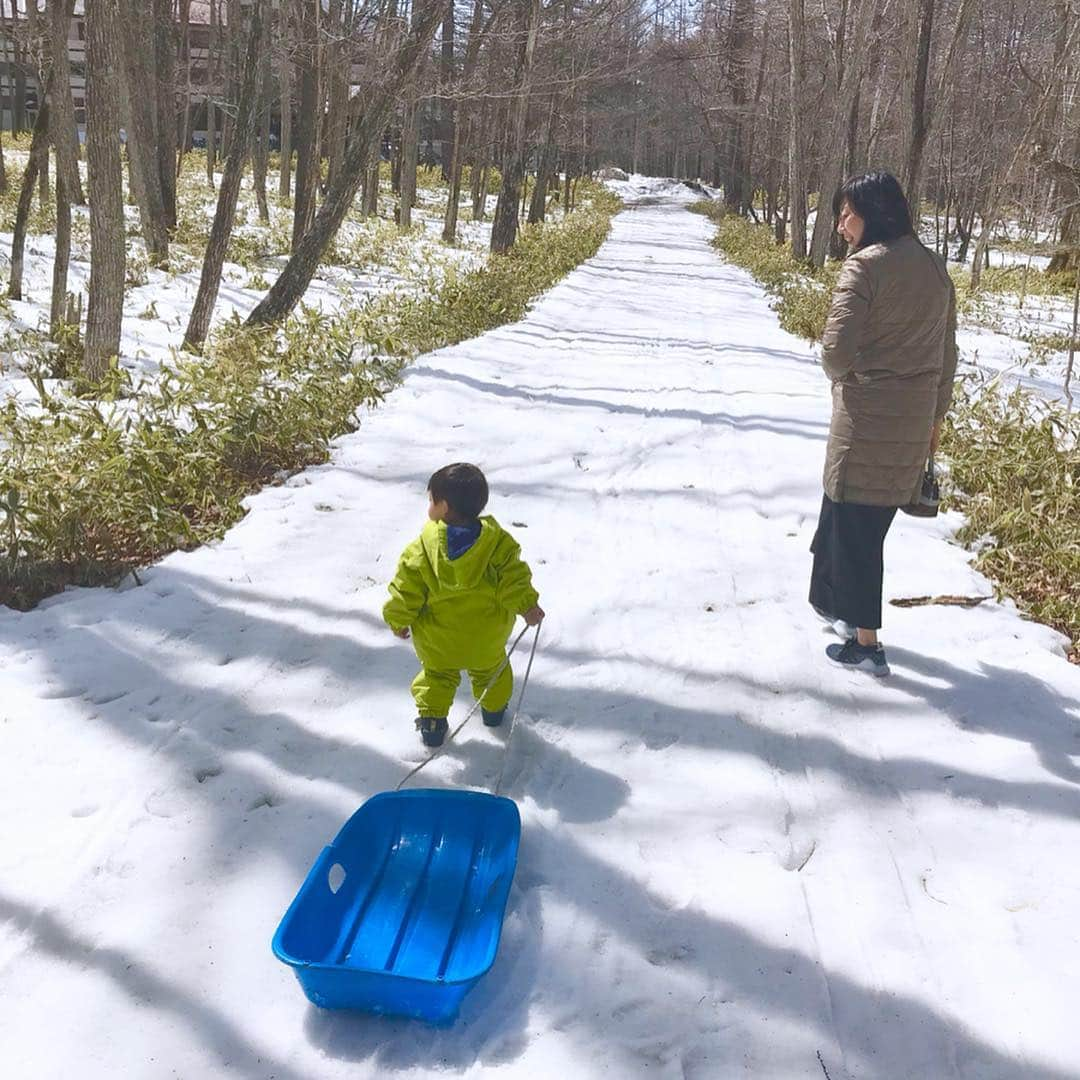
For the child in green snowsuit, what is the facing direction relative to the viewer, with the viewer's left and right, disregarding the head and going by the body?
facing away from the viewer

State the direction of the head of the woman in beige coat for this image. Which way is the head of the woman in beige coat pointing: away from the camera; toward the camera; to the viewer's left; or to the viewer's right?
to the viewer's left

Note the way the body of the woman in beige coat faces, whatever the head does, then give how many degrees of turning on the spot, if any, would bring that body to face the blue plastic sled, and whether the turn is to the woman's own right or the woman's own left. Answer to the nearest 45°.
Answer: approximately 90° to the woman's own left

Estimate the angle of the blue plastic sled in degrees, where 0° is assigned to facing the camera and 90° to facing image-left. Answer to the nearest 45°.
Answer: approximately 180°

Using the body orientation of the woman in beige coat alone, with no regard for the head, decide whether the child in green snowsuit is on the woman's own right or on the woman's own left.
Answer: on the woman's own left

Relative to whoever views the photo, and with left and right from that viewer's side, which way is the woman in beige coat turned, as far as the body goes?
facing away from the viewer and to the left of the viewer

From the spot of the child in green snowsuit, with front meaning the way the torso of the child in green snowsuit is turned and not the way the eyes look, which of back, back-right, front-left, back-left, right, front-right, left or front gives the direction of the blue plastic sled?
back

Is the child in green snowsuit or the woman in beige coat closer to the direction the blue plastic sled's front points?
the child in green snowsuit

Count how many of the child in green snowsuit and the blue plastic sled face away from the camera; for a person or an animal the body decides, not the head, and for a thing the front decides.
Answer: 2

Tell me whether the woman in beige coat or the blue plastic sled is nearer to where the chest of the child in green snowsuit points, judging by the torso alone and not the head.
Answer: the woman in beige coat
